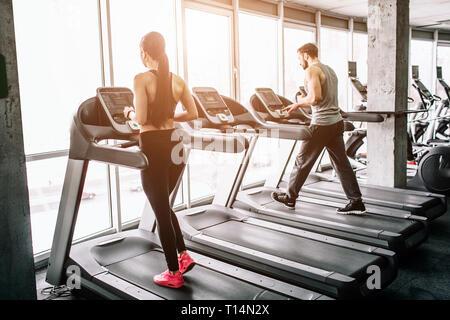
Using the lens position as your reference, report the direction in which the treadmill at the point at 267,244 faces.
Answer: facing away from the viewer and to the left of the viewer

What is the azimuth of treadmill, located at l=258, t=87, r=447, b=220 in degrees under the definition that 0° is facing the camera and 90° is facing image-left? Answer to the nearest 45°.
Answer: approximately 135°

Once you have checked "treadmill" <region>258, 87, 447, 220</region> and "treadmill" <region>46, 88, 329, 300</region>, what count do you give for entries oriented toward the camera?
0

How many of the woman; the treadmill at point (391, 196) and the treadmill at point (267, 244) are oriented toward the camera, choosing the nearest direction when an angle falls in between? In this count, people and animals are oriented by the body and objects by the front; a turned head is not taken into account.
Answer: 0

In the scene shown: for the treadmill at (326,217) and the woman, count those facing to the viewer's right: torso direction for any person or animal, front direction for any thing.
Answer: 0

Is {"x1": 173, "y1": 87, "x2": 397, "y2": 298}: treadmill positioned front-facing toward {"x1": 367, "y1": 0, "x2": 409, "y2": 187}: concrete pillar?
no

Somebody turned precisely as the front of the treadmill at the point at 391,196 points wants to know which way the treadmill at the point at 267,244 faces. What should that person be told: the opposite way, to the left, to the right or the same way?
the same way

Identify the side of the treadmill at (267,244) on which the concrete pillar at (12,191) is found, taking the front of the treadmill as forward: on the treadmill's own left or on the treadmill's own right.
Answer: on the treadmill's own left

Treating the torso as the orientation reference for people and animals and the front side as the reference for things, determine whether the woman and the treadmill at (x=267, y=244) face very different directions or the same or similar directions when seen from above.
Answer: same or similar directions

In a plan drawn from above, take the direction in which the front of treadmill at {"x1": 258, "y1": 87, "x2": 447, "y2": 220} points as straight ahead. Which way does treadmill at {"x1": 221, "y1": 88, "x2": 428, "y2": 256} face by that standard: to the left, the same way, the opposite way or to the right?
the same way

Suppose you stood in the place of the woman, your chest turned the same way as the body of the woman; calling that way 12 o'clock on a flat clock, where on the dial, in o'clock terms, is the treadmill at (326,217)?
The treadmill is roughly at 3 o'clock from the woman.

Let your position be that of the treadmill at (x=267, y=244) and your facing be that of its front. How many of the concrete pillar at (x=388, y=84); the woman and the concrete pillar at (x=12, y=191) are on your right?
1

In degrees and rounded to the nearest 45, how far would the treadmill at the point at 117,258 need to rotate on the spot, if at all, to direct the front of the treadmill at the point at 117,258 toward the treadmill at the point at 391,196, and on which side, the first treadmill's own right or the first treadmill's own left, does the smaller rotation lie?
approximately 90° to the first treadmill's own right

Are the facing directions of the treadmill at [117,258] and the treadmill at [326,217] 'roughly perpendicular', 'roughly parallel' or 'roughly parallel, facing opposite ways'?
roughly parallel

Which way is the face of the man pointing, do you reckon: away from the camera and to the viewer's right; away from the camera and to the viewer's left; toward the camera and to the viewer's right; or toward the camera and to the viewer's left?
away from the camera and to the viewer's left

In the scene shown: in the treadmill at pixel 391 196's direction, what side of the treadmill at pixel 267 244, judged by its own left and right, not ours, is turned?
right

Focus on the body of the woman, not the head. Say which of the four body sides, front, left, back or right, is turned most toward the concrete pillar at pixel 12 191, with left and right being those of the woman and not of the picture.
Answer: left

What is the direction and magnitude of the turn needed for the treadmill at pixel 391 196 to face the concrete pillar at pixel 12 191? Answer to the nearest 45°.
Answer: approximately 90° to its left

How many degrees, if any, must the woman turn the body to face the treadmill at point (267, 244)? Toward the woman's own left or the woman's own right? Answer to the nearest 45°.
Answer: approximately 90° to the woman's own right

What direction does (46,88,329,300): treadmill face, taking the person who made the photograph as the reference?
facing away from the viewer and to the left of the viewer

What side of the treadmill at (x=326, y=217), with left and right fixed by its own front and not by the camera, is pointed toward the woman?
left

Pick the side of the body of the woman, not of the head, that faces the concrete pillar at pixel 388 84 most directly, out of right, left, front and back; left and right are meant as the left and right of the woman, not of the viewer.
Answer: right

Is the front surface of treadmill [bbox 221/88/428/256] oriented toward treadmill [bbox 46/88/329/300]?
no
